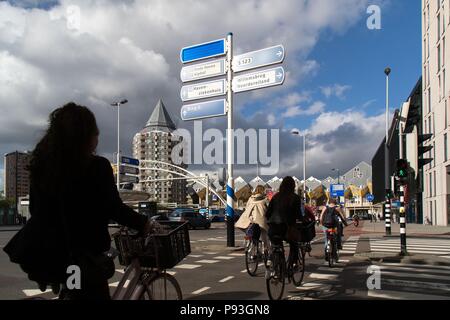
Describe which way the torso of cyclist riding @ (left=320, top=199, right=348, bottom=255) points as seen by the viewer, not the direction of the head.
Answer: away from the camera

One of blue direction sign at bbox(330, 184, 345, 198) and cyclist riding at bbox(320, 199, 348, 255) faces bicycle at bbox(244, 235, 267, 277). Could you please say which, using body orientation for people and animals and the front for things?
the blue direction sign

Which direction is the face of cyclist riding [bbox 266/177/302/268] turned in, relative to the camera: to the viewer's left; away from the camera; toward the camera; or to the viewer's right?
away from the camera

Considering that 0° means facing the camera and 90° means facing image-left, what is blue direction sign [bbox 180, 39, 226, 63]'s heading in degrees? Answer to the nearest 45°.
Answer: approximately 45°

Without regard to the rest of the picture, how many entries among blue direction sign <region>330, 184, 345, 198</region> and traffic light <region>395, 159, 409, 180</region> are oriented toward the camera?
2

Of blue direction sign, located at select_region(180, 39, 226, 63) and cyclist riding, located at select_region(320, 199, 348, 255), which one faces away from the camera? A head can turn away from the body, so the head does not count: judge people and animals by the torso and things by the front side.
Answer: the cyclist riding

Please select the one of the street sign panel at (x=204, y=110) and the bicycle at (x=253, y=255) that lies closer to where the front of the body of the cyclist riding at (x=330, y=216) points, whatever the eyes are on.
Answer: the street sign panel

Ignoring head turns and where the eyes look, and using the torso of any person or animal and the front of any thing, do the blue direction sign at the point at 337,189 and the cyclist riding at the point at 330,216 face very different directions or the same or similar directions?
very different directions

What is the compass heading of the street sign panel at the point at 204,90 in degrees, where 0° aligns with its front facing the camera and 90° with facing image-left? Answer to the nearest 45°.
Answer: approximately 45°
